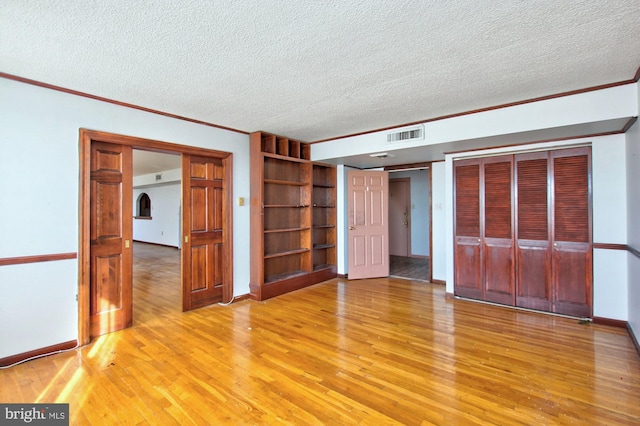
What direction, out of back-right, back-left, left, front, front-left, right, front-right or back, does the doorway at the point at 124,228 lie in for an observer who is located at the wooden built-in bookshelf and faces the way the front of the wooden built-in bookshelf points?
right

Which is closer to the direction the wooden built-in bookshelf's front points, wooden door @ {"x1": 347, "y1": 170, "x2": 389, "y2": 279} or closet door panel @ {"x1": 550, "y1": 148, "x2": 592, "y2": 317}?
the closet door panel

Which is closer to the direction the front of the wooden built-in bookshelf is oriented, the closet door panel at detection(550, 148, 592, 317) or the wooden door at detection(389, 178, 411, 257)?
the closet door panel

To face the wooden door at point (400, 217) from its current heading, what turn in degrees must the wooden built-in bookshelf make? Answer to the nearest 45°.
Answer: approximately 90° to its left

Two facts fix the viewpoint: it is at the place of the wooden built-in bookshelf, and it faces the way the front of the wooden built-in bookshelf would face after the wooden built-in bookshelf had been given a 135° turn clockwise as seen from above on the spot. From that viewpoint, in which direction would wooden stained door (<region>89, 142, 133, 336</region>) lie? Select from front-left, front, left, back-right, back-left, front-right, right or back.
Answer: front-left

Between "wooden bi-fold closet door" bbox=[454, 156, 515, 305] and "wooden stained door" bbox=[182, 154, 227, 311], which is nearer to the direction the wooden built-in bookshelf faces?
the wooden bi-fold closet door

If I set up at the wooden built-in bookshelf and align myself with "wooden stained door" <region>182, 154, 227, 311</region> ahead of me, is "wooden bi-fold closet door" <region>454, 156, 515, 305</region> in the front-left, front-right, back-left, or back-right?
back-left

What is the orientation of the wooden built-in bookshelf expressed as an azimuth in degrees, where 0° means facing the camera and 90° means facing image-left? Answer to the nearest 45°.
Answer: approximately 315°

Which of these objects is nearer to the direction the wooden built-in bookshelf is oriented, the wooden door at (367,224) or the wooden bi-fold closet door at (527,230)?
the wooden bi-fold closet door
